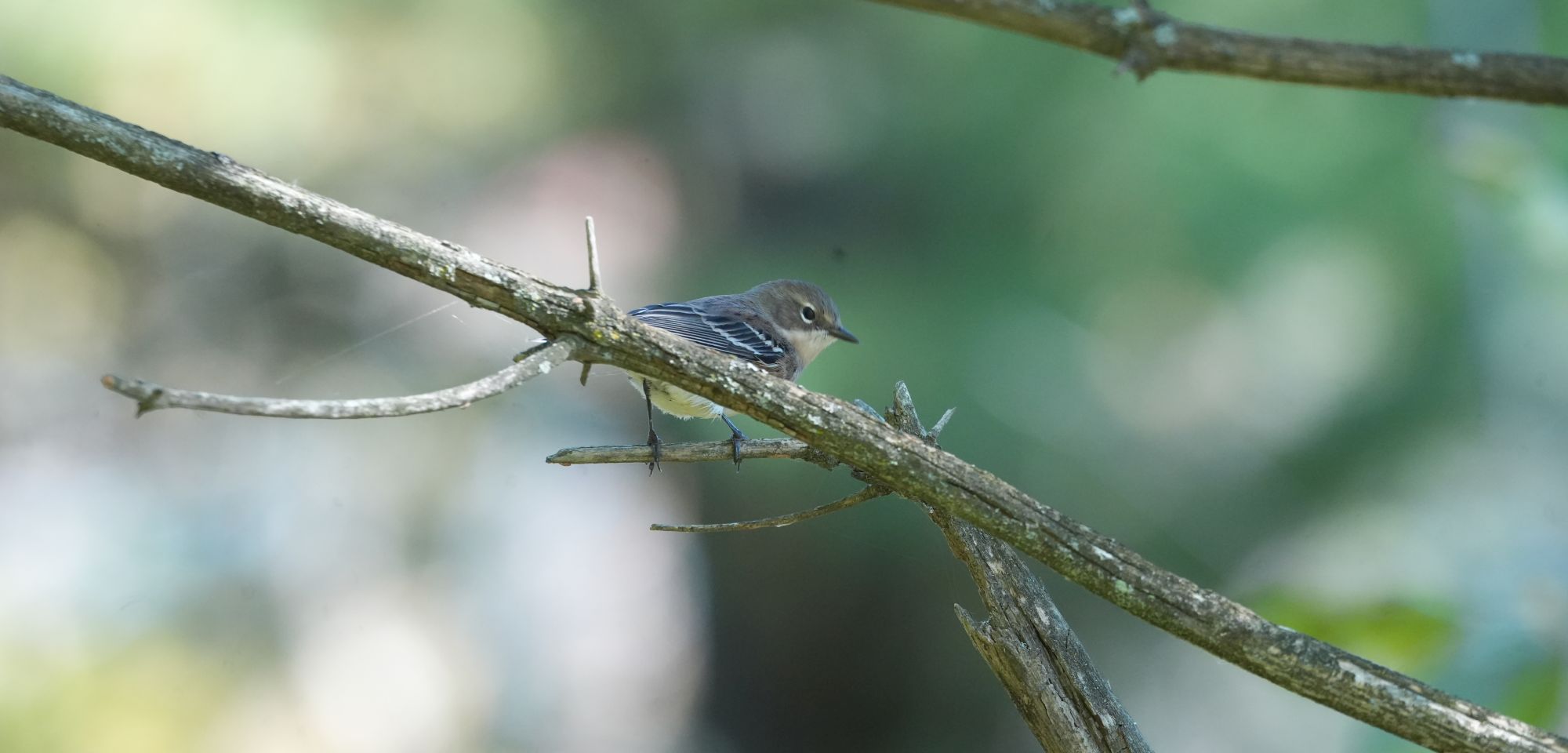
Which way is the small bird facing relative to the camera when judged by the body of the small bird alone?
to the viewer's right

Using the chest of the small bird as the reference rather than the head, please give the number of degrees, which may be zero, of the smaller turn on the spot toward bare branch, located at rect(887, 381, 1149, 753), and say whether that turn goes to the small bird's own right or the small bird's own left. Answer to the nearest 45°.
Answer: approximately 45° to the small bird's own right
